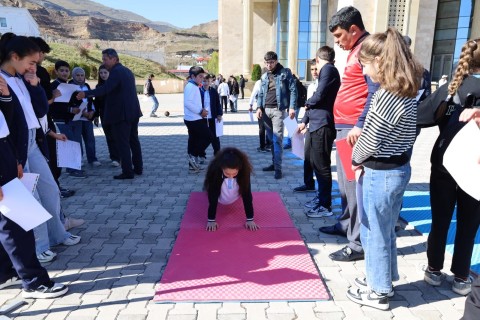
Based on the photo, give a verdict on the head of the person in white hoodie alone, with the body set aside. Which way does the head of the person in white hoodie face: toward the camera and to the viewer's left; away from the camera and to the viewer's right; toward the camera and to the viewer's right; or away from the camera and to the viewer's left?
toward the camera and to the viewer's right

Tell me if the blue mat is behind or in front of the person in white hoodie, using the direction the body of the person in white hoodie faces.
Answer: in front

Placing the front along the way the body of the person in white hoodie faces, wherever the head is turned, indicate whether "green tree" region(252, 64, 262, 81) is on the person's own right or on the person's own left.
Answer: on the person's own left

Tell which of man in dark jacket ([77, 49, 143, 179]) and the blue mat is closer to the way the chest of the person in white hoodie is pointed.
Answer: the blue mat
